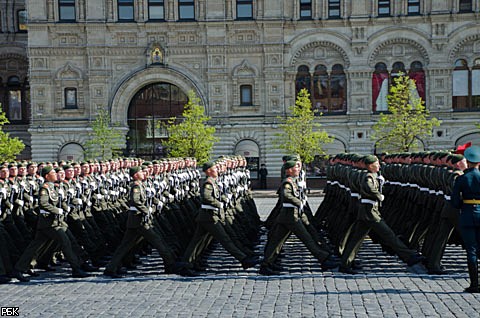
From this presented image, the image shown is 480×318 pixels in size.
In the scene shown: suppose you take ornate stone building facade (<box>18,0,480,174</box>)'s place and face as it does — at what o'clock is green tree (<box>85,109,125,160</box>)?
The green tree is roughly at 3 o'clock from the ornate stone building facade.

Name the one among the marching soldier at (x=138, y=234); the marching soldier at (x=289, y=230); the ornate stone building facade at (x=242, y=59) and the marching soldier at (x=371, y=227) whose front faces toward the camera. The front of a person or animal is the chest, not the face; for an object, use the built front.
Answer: the ornate stone building facade

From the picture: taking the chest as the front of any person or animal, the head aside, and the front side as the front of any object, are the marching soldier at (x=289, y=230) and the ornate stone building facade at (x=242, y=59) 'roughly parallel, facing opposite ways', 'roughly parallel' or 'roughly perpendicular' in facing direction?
roughly perpendicular

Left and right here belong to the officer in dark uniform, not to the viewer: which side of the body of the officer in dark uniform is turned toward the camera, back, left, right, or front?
back

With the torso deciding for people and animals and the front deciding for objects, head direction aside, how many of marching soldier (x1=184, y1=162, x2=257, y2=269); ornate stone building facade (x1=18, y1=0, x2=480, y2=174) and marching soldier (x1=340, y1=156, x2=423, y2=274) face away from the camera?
0

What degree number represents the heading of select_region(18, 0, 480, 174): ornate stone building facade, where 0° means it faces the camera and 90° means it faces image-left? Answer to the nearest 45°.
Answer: approximately 0°

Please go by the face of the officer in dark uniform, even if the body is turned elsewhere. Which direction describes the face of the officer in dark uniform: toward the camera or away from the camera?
away from the camera

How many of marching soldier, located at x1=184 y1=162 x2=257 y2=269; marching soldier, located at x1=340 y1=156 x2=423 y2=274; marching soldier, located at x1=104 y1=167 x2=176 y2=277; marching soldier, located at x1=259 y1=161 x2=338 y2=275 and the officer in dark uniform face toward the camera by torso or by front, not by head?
0
